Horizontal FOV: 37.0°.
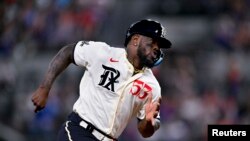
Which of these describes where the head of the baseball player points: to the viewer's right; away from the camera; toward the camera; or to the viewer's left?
to the viewer's right

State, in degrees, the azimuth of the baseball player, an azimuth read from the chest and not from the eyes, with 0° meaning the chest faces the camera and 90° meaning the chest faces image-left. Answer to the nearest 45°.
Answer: approximately 315°
